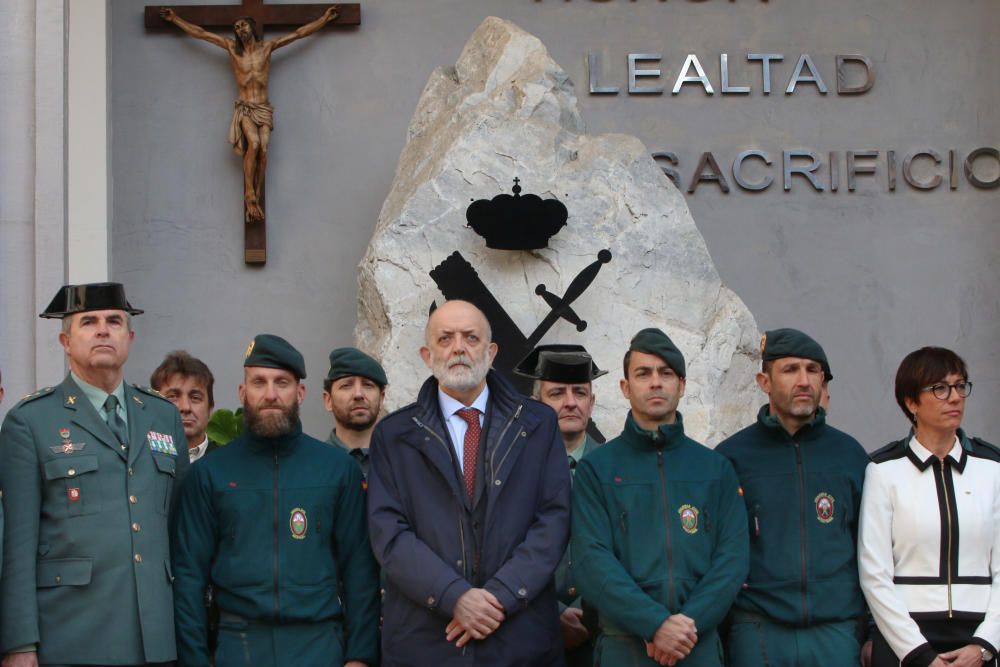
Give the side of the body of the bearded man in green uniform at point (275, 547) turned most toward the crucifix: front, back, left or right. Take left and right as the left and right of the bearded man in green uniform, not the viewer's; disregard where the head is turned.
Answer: back

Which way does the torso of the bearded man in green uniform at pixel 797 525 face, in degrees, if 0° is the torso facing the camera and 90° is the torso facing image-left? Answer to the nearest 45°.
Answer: approximately 0°

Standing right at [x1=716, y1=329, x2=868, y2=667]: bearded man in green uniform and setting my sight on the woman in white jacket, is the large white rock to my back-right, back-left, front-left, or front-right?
back-left

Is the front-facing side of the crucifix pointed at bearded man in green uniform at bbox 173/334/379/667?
yes

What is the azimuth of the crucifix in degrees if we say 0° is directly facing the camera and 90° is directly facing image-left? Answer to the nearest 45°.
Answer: approximately 0°
